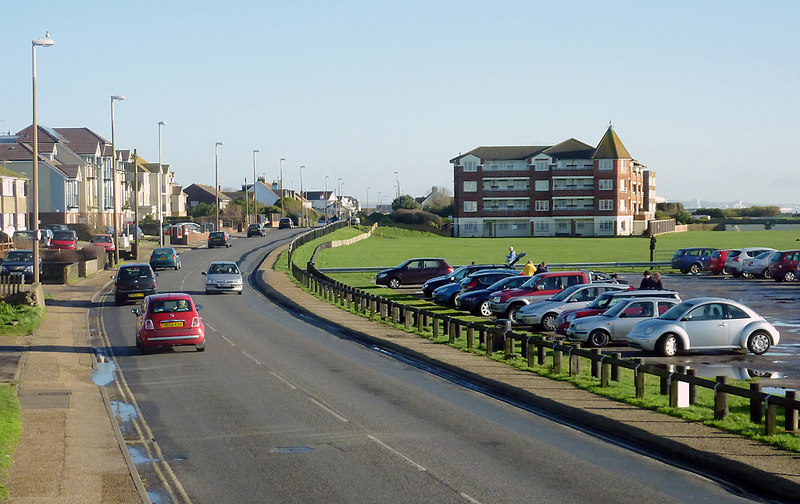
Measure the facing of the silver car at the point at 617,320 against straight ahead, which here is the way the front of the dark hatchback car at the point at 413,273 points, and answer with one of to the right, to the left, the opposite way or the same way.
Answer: the same way

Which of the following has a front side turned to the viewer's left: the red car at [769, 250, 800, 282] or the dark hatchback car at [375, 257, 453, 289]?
the dark hatchback car

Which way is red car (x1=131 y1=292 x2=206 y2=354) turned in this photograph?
away from the camera

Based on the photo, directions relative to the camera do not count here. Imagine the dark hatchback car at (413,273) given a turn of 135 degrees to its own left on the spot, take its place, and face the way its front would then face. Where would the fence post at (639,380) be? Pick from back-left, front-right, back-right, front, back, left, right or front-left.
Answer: front-right

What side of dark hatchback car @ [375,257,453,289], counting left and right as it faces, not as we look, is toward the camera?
left

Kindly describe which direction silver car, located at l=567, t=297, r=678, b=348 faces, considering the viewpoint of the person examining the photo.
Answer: facing to the left of the viewer

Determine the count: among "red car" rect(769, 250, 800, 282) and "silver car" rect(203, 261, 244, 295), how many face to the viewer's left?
0

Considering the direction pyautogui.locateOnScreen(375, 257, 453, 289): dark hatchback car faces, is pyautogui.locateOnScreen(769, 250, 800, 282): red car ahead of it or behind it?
behind

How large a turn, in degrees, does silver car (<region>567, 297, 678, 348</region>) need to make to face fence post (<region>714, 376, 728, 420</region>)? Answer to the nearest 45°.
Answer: approximately 90° to its left

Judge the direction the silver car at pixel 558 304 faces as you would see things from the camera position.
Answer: facing the viewer and to the left of the viewer

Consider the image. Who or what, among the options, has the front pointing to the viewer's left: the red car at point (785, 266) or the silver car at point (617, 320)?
the silver car

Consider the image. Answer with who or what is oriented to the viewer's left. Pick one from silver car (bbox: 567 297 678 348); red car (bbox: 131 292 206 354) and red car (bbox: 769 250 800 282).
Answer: the silver car

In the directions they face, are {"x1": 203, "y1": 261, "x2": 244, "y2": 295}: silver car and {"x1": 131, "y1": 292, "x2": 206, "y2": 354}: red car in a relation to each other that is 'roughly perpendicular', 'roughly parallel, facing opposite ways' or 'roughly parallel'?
roughly parallel, facing opposite ways

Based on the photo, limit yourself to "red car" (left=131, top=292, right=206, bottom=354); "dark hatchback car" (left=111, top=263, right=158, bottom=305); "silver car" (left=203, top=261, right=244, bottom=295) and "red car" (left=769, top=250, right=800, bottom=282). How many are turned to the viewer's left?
0

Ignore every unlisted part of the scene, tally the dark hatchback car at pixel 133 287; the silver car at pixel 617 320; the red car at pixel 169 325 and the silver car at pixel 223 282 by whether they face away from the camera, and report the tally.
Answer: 2

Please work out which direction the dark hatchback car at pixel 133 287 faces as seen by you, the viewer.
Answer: facing away from the viewer

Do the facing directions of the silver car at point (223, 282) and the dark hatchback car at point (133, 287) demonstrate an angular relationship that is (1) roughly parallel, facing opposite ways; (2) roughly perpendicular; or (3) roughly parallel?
roughly parallel, facing opposite ways
